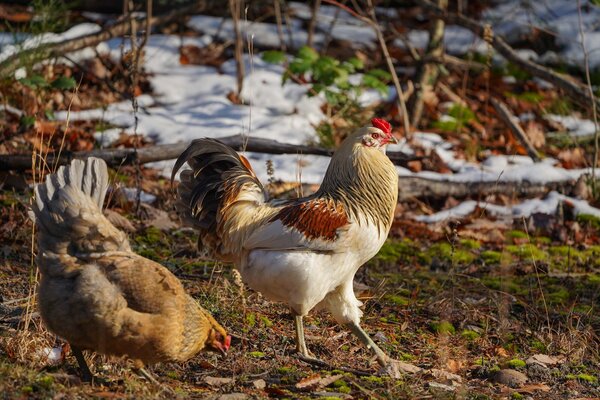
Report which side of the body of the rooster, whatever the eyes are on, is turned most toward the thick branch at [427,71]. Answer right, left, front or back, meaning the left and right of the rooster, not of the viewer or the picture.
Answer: left

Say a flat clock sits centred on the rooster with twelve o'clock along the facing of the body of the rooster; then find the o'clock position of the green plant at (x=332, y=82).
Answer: The green plant is roughly at 9 o'clock from the rooster.

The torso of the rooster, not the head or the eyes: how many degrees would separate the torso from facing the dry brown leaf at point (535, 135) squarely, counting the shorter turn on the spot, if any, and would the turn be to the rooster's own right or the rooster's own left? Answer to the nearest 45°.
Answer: approximately 45° to the rooster's own left

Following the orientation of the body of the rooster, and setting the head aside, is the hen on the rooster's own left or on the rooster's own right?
on the rooster's own right

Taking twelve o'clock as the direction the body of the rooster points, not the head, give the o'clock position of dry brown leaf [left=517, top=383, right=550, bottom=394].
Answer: The dry brown leaf is roughly at 1 o'clock from the rooster.

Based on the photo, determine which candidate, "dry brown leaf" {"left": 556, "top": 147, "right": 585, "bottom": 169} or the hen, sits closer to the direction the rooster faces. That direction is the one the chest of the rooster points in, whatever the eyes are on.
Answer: the dry brown leaf

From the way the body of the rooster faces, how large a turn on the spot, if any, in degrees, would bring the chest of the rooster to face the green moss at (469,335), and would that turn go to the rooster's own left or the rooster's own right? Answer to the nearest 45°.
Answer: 0° — it already faces it

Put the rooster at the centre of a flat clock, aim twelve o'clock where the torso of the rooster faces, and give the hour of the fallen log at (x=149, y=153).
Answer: The fallen log is roughly at 8 o'clock from the rooster.

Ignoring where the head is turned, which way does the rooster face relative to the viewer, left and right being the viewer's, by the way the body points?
facing to the right of the viewer

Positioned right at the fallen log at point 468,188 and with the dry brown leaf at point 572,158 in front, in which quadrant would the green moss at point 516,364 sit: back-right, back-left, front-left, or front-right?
back-right
